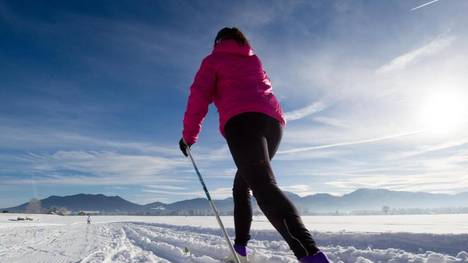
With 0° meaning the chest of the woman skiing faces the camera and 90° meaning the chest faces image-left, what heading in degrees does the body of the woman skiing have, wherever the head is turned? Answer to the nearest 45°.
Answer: approximately 135°

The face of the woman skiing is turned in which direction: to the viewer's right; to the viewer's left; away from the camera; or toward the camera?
away from the camera
